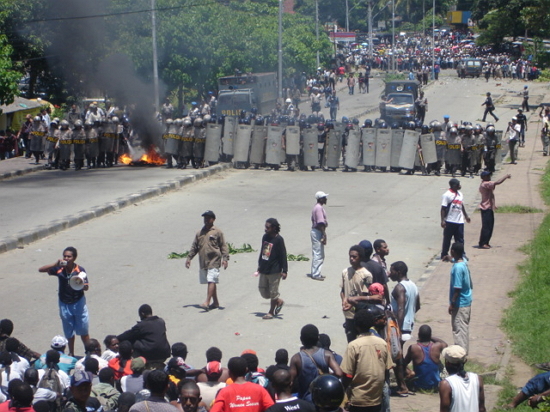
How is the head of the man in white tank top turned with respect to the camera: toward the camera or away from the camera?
away from the camera

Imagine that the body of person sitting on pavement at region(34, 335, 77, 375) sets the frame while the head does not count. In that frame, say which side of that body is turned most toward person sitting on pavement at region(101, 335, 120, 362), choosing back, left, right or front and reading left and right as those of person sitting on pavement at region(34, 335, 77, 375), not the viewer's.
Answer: right

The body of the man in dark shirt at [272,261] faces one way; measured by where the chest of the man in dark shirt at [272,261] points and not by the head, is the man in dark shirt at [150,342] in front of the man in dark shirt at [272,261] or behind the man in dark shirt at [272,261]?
in front

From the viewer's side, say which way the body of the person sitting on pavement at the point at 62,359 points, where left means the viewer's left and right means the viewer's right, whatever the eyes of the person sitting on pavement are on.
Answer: facing away from the viewer

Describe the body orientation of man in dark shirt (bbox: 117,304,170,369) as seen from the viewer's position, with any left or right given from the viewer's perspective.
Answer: facing away from the viewer and to the left of the viewer

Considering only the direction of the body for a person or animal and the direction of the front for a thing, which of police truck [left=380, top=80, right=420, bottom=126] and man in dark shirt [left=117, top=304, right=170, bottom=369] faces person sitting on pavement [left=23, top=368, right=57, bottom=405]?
the police truck

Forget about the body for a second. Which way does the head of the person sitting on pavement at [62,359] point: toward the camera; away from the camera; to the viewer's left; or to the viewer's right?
away from the camera

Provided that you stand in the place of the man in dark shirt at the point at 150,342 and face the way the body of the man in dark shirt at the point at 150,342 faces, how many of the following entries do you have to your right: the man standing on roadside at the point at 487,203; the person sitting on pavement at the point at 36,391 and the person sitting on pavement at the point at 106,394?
1

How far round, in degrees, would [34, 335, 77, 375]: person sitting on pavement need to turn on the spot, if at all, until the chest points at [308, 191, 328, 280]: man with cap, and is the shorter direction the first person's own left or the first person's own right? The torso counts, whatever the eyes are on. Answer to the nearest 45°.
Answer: approximately 45° to the first person's own right

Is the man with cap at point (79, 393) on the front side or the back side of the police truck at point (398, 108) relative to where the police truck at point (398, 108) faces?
on the front side

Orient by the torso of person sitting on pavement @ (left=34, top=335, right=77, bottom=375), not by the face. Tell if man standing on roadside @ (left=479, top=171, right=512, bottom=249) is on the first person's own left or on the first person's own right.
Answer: on the first person's own right
